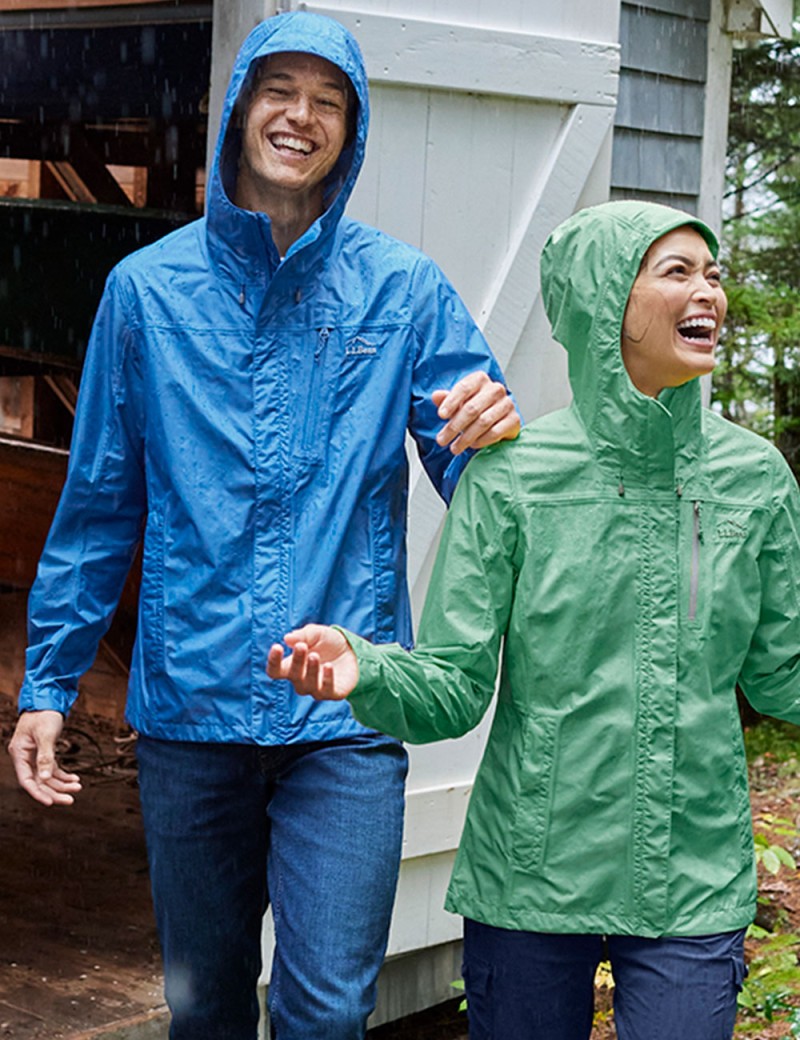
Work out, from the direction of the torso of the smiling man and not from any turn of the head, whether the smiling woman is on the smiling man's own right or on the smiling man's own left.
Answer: on the smiling man's own left

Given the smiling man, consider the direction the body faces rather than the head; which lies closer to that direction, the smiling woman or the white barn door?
the smiling woman

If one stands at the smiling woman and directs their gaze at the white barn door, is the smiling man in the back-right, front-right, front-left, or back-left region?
front-left

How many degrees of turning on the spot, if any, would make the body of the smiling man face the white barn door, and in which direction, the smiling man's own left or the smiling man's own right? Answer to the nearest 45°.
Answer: approximately 180°

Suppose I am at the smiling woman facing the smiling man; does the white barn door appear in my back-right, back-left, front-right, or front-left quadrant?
front-right

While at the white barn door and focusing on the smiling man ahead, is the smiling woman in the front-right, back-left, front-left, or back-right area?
front-left

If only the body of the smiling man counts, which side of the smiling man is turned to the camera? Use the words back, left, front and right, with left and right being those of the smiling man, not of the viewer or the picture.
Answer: front
